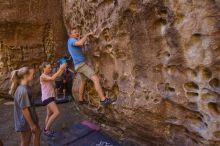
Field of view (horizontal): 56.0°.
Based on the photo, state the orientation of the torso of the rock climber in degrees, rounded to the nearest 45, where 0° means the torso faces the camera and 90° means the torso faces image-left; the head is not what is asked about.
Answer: approximately 270°

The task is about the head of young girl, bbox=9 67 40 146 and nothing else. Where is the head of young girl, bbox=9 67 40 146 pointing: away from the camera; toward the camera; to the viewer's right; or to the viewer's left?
to the viewer's right

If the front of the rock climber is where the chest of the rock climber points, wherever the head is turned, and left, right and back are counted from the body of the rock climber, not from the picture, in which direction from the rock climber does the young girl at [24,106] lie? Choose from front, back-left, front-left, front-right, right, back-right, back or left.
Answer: back-right

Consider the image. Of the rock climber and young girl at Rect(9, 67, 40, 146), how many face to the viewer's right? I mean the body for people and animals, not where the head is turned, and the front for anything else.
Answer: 2

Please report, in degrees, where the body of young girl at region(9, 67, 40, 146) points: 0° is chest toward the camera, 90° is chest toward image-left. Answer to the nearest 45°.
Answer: approximately 270°
